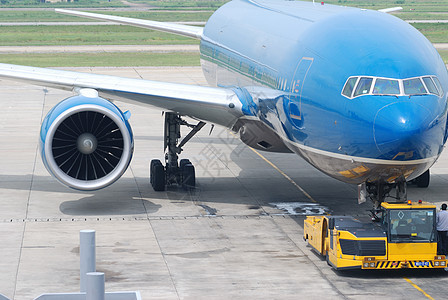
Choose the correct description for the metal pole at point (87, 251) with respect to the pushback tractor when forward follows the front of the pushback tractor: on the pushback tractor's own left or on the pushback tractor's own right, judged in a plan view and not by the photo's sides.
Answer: on the pushback tractor's own right

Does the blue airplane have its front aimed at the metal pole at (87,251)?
no

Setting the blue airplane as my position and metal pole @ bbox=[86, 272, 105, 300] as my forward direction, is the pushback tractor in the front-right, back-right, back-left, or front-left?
front-left

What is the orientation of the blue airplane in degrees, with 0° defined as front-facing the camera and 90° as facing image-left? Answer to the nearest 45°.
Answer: approximately 315°

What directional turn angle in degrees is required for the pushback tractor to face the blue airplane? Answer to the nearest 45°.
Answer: approximately 180°

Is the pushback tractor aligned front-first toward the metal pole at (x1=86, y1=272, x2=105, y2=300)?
no

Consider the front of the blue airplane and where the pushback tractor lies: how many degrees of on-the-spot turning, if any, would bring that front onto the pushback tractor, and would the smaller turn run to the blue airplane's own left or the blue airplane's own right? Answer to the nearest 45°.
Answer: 0° — it already faces it

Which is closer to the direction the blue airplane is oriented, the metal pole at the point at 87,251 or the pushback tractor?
the pushback tractor

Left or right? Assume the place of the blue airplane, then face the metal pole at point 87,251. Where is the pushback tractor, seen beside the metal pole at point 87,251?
left

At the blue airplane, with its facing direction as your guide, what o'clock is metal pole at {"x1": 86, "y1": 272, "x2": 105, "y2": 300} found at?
The metal pole is roughly at 2 o'clock from the blue airplane.

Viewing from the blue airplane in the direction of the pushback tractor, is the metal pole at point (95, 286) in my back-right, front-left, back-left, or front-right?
front-right
